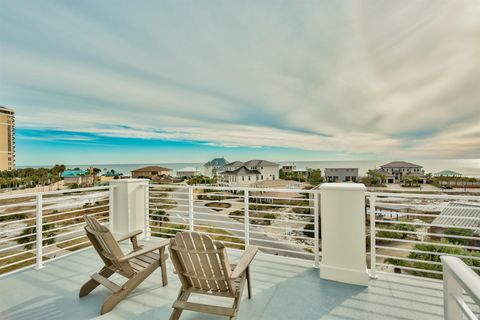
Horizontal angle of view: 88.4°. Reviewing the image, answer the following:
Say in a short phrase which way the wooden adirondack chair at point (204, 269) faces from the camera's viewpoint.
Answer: facing away from the viewer and to the right of the viewer

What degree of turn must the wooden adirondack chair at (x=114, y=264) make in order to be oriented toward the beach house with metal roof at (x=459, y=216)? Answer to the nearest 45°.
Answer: approximately 45° to its right

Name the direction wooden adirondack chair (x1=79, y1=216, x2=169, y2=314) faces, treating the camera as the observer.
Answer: facing away from the viewer and to the right of the viewer

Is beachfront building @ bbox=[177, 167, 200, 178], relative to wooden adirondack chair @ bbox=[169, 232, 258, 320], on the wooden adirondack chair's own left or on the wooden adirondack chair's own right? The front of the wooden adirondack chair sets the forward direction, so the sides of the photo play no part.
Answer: on the wooden adirondack chair's own left

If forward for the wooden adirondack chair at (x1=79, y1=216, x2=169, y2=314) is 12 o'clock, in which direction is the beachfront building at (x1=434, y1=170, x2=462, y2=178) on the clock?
The beachfront building is roughly at 1 o'clock from the wooden adirondack chair.

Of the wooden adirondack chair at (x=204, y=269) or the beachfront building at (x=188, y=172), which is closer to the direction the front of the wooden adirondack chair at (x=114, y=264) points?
the beachfront building
